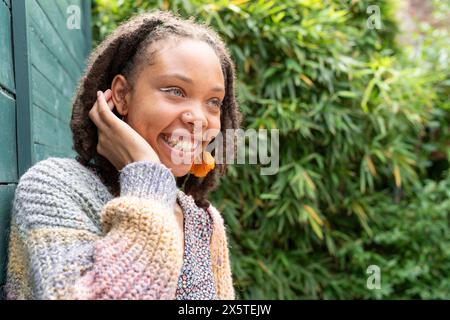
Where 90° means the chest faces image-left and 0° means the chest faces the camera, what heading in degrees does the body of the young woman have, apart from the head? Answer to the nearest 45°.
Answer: approximately 315°

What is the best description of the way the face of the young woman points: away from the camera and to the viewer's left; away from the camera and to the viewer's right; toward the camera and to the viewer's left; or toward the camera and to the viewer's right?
toward the camera and to the viewer's right
